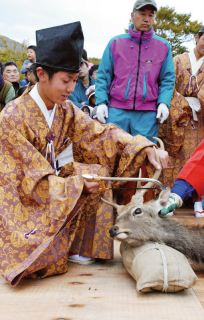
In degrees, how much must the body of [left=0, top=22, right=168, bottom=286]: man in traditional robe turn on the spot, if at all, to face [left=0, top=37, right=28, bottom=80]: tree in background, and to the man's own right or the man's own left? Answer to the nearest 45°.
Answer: approximately 135° to the man's own left

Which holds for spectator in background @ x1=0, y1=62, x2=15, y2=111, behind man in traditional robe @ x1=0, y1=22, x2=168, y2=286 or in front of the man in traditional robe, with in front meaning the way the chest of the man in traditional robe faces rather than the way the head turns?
behind

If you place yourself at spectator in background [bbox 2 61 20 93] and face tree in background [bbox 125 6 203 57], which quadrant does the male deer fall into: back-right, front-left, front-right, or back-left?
back-right

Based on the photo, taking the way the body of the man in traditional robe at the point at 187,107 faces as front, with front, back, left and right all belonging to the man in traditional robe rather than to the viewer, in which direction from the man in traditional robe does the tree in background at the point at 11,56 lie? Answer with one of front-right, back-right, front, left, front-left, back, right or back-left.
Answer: back-right

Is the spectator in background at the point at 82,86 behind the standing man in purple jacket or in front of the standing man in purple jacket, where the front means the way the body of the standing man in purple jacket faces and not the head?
behind

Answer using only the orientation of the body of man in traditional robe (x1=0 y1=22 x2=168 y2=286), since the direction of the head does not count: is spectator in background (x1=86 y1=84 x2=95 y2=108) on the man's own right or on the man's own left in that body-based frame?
on the man's own left

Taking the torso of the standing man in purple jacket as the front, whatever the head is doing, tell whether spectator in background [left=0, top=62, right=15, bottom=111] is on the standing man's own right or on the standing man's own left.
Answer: on the standing man's own right

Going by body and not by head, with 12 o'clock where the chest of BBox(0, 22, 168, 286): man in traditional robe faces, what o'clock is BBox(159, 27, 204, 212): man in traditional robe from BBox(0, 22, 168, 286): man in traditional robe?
BBox(159, 27, 204, 212): man in traditional robe is roughly at 9 o'clock from BBox(0, 22, 168, 286): man in traditional robe.

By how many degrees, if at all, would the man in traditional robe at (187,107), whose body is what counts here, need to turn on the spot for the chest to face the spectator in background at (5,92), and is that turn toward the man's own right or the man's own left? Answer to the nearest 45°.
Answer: approximately 90° to the man's own right

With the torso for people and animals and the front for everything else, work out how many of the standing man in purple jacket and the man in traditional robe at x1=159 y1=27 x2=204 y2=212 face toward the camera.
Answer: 2

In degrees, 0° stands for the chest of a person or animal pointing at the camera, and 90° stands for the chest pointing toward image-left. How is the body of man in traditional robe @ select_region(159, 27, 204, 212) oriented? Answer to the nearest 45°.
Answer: approximately 0°

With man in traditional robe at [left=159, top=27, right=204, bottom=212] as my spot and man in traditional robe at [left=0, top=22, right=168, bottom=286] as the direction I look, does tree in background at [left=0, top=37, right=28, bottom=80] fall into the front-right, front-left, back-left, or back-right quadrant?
back-right
